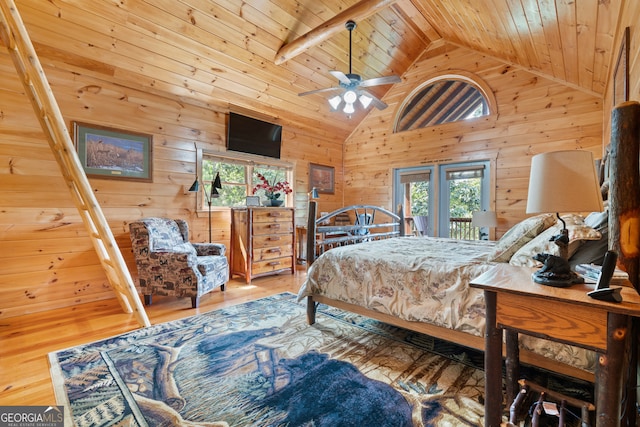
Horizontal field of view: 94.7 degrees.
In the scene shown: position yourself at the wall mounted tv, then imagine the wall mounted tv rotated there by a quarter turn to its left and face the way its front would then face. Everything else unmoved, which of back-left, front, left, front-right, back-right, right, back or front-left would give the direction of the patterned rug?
back-right

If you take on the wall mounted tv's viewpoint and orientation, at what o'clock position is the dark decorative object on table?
The dark decorative object on table is roughly at 1 o'clock from the wall mounted tv.

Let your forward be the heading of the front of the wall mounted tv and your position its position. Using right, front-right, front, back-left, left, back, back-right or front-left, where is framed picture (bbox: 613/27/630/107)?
front

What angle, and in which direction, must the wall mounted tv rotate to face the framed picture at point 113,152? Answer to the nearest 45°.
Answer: approximately 90° to its right

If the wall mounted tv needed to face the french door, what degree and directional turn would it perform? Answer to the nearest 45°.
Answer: approximately 45° to its left

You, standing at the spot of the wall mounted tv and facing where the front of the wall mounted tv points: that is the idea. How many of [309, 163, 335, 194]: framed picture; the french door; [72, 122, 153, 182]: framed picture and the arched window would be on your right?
1

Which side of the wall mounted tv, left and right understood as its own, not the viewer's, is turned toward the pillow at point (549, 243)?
front

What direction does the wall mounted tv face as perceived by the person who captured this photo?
facing the viewer and to the right of the viewer

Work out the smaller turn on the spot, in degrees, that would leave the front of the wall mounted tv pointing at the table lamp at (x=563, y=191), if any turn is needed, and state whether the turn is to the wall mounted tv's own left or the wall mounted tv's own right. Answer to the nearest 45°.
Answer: approximately 45° to the wall mounted tv's own right

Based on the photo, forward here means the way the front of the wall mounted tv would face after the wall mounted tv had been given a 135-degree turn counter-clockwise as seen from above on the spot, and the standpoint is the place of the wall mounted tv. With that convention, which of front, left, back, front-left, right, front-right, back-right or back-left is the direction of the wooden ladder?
back-left

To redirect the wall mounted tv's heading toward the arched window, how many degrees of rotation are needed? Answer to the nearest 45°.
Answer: approximately 45° to its left
